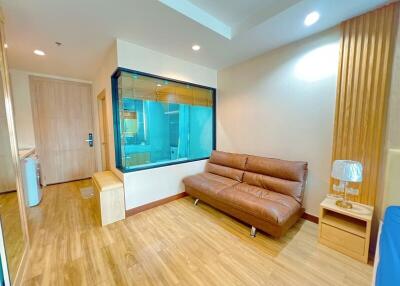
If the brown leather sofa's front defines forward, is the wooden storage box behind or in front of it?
in front

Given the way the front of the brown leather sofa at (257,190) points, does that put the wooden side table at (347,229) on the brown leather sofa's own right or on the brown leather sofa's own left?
on the brown leather sofa's own left

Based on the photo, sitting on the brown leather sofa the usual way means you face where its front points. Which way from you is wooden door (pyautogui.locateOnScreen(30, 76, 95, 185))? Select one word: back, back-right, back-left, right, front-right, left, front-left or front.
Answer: front-right

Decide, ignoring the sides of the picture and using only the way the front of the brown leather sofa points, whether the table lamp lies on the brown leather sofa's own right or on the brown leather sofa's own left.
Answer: on the brown leather sofa's own left

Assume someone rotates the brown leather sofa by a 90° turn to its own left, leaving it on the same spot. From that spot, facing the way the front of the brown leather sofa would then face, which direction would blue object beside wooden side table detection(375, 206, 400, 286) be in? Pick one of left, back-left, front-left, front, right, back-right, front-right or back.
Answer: front

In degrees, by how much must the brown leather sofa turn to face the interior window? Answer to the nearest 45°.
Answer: approximately 45° to its right

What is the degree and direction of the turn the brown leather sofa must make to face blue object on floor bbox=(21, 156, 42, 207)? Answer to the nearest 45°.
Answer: approximately 45° to its right

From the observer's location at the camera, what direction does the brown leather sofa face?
facing the viewer and to the left of the viewer
